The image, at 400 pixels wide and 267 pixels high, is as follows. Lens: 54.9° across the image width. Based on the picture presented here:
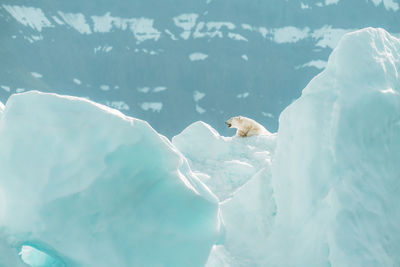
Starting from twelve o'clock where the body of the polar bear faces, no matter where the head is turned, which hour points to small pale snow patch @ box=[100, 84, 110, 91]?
The small pale snow patch is roughly at 2 o'clock from the polar bear.

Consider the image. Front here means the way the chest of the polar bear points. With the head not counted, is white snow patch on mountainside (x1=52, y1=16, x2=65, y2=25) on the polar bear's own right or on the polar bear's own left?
on the polar bear's own right

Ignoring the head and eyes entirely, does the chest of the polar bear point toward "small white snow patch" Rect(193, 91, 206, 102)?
no

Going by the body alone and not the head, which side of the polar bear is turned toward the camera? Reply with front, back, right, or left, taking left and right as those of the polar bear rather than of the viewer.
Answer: left

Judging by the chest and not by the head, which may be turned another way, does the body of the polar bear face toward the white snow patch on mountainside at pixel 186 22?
no

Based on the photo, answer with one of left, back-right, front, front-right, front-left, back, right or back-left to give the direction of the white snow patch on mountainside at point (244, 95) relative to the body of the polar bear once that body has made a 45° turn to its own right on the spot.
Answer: front-right

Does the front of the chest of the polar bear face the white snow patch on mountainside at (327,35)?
no

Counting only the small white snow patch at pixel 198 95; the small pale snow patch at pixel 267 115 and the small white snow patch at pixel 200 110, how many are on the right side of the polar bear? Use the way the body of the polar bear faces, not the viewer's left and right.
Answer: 3

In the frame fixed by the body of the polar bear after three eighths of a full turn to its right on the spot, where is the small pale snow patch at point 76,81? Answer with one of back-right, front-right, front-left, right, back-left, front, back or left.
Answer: left

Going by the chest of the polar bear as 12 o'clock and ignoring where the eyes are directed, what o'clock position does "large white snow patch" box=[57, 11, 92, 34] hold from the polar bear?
The large white snow patch is roughly at 2 o'clock from the polar bear.

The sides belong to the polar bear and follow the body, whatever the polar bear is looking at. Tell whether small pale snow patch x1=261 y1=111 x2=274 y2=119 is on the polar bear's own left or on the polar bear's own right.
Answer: on the polar bear's own right

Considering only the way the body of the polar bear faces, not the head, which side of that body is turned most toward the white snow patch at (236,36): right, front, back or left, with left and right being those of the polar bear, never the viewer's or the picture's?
right

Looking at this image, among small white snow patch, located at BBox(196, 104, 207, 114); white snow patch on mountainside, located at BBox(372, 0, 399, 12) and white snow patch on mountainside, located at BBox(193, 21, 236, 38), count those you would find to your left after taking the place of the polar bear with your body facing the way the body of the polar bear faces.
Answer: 0

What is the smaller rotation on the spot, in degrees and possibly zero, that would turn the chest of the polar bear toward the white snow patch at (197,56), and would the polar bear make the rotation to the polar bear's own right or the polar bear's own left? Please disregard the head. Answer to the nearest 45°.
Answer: approximately 90° to the polar bear's own right

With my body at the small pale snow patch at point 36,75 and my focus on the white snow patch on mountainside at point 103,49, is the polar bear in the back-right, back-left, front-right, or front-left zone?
front-right
